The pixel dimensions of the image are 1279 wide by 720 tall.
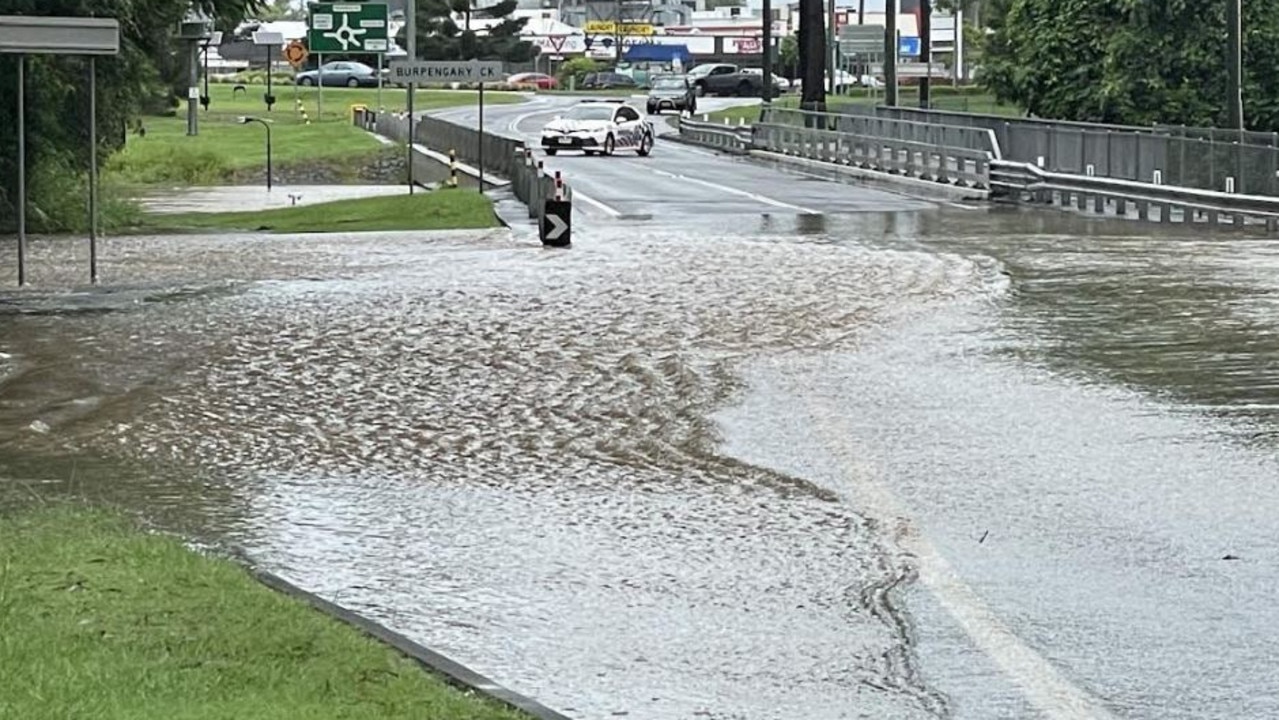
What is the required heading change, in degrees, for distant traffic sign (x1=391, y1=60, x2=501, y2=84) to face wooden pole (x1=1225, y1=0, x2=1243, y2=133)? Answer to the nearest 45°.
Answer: approximately 90° to its left

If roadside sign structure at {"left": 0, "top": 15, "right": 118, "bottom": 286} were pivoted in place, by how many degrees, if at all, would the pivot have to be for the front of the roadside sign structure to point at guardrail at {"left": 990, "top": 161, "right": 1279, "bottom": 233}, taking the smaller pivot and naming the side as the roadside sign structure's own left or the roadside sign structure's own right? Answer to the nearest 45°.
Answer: approximately 45° to the roadside sign structure's own right

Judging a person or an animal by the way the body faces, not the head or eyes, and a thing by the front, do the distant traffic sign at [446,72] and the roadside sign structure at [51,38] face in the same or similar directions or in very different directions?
very different directions

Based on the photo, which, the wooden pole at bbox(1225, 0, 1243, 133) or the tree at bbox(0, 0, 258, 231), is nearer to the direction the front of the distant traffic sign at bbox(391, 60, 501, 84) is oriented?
the tree

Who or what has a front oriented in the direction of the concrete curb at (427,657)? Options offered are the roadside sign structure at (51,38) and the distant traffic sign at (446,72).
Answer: the distant traffic sign

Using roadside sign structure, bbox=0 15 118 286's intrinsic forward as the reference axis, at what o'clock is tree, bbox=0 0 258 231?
The tree is roughly at 12 o'clock from the roadside sign structure.

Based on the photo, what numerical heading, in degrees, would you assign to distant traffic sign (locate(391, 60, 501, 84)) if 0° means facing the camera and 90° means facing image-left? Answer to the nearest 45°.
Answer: approximately 0°

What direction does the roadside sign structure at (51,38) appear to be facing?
away from the camera

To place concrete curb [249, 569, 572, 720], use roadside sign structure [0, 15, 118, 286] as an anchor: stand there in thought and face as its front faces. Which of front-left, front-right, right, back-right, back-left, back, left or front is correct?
back

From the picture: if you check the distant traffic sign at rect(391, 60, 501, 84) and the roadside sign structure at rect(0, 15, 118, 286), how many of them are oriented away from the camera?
1

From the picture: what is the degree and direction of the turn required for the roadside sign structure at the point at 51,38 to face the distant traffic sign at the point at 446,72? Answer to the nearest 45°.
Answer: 0° — it already faces it
